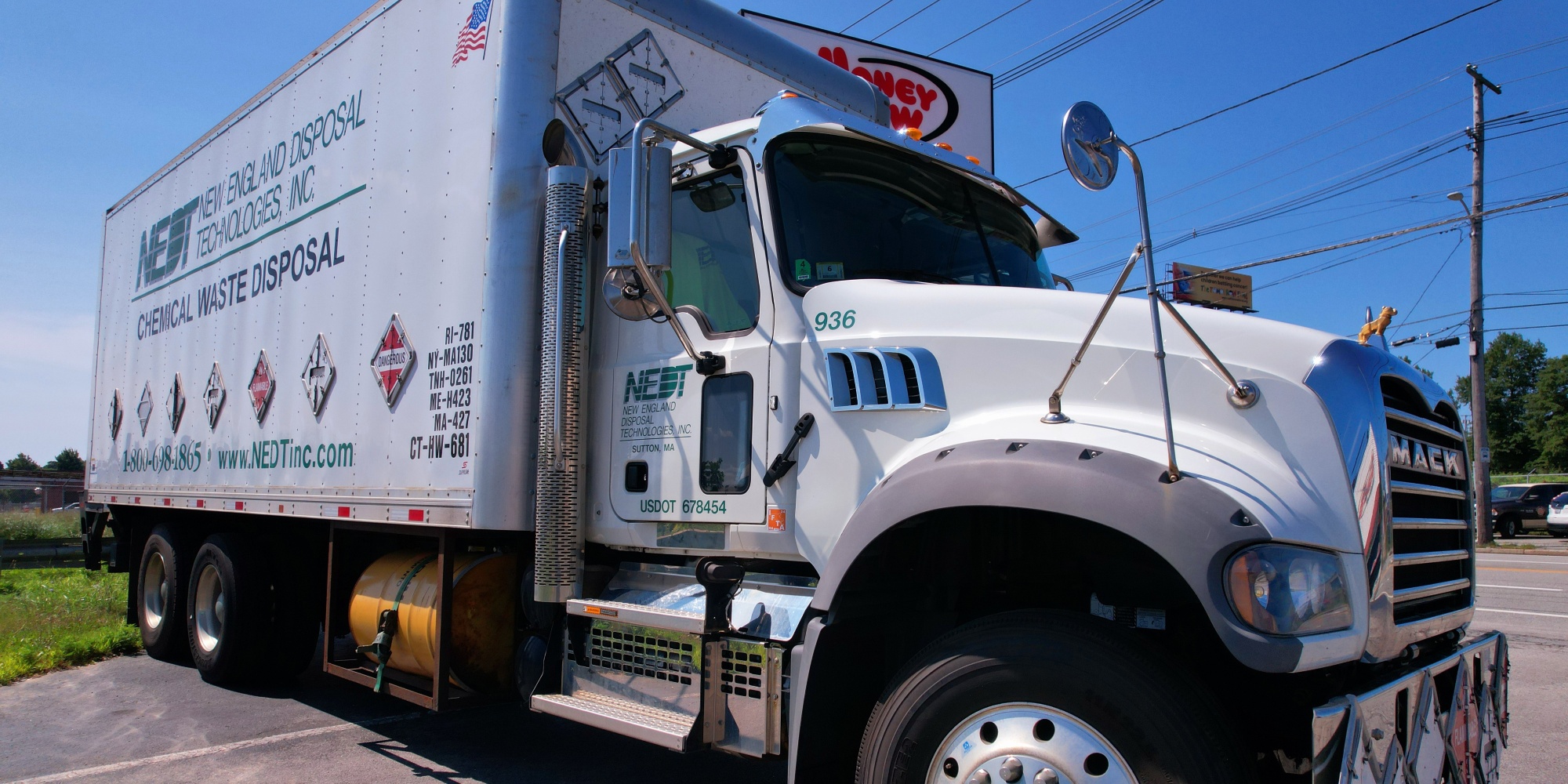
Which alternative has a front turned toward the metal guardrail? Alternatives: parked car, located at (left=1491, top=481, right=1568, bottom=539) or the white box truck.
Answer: the parked car

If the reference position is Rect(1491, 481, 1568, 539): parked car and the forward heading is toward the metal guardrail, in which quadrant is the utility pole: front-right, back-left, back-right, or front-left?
front-left

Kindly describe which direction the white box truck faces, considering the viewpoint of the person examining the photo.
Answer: facing the viewer and to the right of the viewer

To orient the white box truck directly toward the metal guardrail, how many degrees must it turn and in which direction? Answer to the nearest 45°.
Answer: approximately 180°

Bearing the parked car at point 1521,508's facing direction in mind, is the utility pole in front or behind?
in front

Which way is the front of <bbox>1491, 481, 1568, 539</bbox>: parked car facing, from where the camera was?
facing the viewer and to the left of the viewer

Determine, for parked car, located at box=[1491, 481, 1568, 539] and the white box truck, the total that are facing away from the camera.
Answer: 0

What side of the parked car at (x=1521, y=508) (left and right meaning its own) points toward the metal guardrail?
front

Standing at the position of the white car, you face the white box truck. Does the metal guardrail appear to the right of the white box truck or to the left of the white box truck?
right

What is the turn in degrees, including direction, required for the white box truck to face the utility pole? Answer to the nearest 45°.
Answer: approximately 90° to its left
